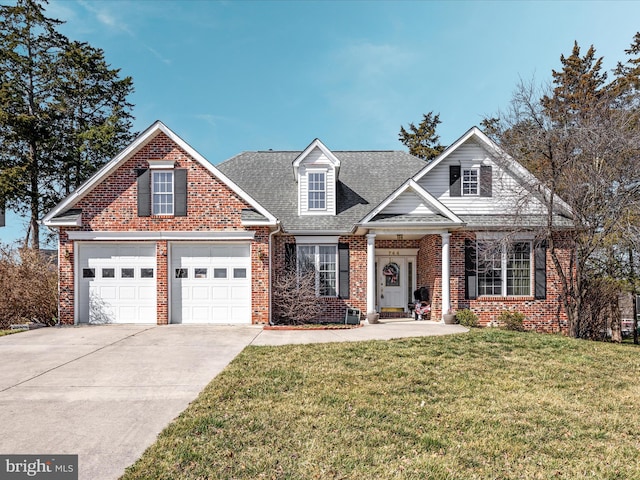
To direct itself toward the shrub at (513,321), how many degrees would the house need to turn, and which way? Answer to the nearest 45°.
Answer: approximately 90° to its left

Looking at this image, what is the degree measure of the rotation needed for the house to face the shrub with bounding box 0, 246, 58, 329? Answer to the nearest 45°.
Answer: approximately 90° to its right

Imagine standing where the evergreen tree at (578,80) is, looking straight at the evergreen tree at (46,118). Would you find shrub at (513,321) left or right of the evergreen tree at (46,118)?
left

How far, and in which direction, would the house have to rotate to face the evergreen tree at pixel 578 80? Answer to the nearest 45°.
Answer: approximately 135° to its left

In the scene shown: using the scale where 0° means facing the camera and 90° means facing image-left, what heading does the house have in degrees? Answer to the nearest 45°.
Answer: approximately 0°
